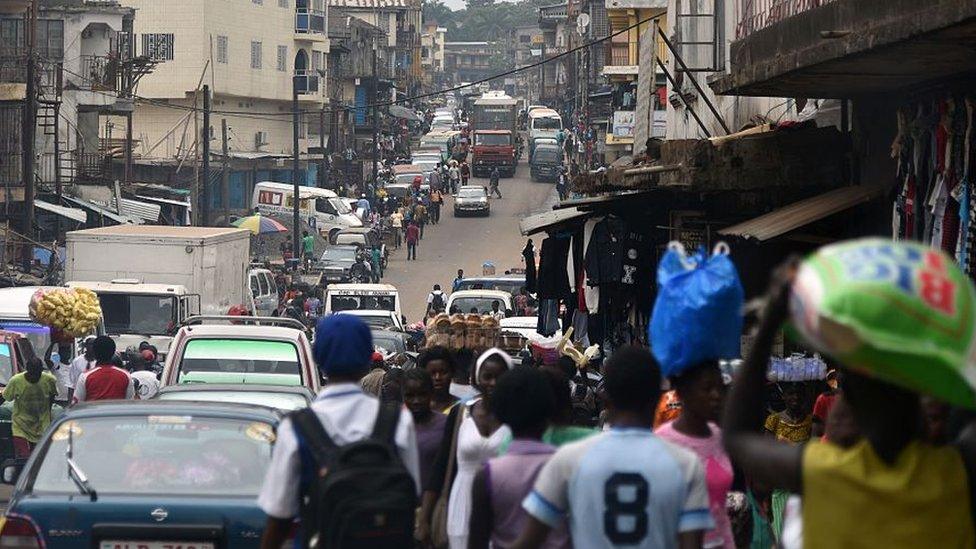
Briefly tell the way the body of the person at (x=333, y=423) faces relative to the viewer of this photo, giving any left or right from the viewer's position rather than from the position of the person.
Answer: facing away from the viewer

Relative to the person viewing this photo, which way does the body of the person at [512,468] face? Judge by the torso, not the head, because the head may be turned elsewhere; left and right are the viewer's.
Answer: facing away from the viewer

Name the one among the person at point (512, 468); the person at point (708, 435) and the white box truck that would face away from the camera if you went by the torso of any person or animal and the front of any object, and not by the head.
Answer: the person at point (512, 468)

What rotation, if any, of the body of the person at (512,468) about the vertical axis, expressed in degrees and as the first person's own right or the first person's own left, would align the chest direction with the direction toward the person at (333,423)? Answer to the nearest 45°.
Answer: approximately 90° to the first person's own left

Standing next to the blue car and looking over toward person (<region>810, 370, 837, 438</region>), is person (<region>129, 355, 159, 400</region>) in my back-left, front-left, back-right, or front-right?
front-left

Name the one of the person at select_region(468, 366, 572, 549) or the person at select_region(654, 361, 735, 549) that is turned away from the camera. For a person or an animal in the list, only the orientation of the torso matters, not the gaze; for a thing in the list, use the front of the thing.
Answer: the person at select_region(468, 366, 572, 549)

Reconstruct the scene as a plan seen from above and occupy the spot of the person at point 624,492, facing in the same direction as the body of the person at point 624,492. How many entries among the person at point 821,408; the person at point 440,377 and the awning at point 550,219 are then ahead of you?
3

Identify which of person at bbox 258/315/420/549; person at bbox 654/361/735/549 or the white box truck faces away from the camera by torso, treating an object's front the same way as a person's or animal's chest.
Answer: person at bbox 258/315/420/549

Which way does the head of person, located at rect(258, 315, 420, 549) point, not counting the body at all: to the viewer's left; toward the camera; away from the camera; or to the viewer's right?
away from the camera

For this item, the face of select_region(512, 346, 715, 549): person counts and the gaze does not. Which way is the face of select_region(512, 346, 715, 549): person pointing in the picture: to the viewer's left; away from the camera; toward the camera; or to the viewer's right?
away from the camera

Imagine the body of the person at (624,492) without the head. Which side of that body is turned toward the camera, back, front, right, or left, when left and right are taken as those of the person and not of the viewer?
back

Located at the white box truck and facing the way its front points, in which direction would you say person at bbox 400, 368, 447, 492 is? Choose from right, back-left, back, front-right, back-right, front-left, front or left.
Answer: front-left

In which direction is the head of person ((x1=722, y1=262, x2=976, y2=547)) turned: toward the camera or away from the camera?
away from the camera
